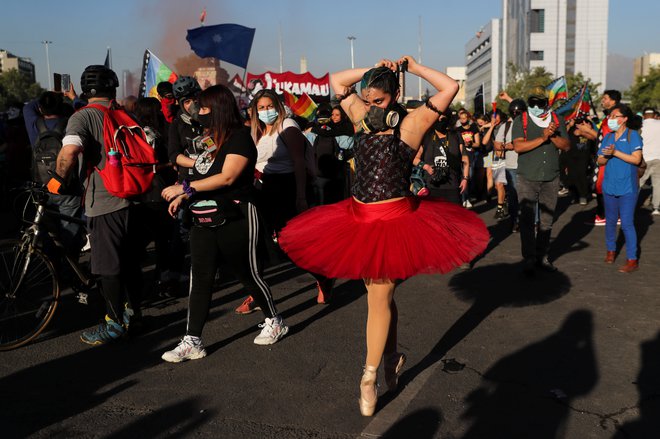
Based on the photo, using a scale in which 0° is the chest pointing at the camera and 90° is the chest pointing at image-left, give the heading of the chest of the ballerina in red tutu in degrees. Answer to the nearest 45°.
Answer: approximately 45°

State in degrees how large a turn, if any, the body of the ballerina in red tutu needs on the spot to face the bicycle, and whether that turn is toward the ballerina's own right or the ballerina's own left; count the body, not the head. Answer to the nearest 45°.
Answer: approximately 45° to the ballerina's own right

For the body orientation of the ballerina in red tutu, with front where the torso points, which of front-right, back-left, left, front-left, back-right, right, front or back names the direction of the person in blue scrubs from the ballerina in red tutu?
back

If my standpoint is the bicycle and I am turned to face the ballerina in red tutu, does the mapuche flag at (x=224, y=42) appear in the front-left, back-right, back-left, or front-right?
back-left

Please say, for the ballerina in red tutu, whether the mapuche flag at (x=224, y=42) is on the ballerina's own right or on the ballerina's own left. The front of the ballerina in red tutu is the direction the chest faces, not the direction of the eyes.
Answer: on the ballerina's own right

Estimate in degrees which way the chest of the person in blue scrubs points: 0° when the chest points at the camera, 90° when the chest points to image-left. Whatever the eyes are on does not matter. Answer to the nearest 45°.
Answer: approximately 45°
